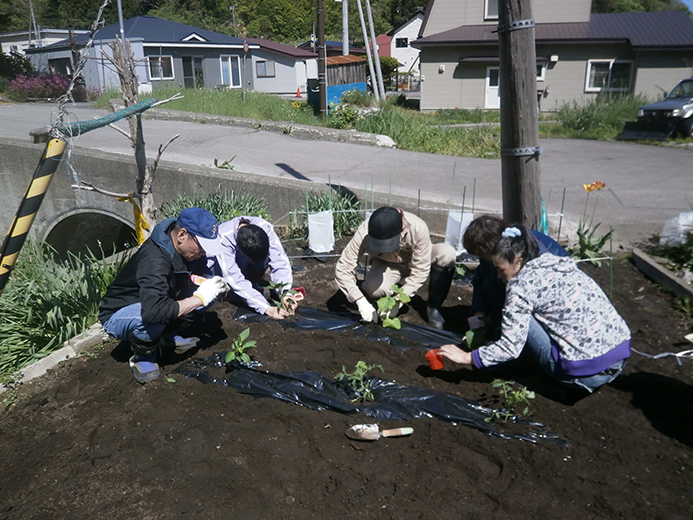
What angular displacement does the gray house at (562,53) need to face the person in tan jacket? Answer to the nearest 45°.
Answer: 0° — it already faces them

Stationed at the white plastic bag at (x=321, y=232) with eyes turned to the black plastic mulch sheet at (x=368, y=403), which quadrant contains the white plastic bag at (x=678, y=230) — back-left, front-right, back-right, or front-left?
front-left

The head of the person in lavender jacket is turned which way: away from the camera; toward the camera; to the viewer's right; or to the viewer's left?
toward the camera

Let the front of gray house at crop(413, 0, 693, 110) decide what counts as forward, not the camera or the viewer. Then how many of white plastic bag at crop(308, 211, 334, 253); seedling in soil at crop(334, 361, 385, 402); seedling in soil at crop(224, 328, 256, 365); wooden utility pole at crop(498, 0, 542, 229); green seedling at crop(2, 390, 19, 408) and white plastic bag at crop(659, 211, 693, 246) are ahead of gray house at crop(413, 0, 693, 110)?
6

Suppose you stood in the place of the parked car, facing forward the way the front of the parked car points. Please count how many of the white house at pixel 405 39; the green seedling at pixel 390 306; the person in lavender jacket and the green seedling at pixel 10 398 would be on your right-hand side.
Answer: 1

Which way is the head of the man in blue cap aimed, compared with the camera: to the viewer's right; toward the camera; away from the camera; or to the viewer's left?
to the viewer's right

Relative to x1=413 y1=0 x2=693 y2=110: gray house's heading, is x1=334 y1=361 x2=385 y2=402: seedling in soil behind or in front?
in front

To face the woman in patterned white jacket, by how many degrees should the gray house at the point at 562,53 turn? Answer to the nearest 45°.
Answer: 0° — it already faces them

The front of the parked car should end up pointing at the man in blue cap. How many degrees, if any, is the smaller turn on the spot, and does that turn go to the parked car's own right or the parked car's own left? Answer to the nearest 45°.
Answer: approximately 45° to the parked car's own left

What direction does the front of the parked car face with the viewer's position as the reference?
facing the viewer and to the left of the viewer

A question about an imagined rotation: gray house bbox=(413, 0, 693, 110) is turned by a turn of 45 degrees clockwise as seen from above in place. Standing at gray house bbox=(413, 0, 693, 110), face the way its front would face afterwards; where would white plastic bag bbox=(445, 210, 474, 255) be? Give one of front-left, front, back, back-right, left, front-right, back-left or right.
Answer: front-left

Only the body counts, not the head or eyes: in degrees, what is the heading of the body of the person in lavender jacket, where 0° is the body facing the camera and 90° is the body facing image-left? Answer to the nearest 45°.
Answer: approximately 315°

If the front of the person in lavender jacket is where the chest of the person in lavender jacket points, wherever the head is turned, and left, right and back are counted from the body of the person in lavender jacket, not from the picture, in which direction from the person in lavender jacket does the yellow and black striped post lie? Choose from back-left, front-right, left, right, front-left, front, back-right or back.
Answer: right

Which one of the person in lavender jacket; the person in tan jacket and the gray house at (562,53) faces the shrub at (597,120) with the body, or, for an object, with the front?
the gray house

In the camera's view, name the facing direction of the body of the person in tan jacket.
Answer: toward the camera

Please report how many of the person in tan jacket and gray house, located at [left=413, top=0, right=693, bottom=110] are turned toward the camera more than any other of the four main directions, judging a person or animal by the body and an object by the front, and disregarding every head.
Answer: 2

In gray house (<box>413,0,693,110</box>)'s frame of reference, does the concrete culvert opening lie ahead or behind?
ahead

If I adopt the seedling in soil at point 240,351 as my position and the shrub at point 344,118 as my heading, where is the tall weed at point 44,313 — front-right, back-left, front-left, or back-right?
front-left

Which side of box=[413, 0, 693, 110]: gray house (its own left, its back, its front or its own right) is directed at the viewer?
front
